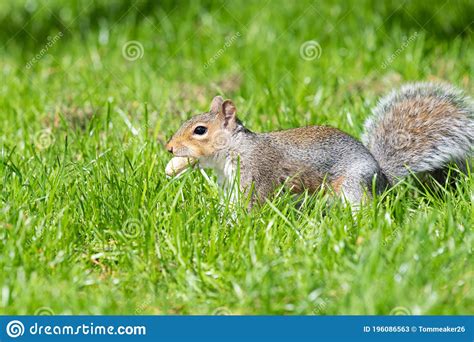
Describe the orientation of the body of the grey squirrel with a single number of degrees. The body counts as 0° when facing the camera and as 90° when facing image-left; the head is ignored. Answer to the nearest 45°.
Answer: approximately 90°
